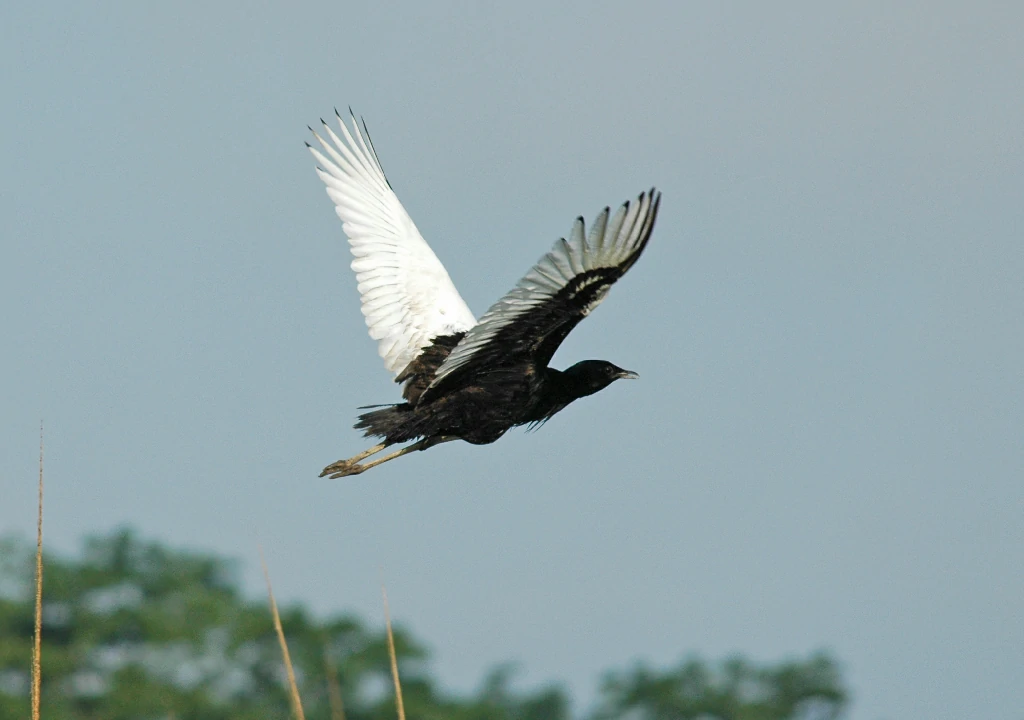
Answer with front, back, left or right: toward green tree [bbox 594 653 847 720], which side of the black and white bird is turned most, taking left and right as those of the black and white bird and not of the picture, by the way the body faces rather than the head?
left

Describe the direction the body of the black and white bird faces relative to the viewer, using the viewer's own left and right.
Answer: facing to the right of the viewer

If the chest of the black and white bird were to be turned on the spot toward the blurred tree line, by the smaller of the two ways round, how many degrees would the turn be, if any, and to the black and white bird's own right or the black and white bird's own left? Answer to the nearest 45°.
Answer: approximately 90° to the black and white bird's own left
